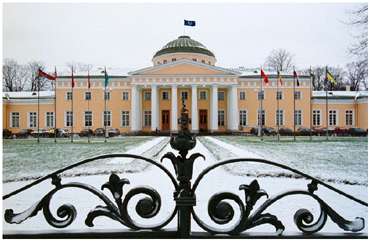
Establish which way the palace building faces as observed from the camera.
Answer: facing the viewer

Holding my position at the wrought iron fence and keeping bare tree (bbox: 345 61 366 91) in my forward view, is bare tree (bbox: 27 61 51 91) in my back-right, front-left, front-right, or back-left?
front-left

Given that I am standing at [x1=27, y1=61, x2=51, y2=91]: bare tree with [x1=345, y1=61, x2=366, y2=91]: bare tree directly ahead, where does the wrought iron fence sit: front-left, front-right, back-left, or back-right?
front-right

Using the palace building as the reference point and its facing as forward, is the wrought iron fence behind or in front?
in front
